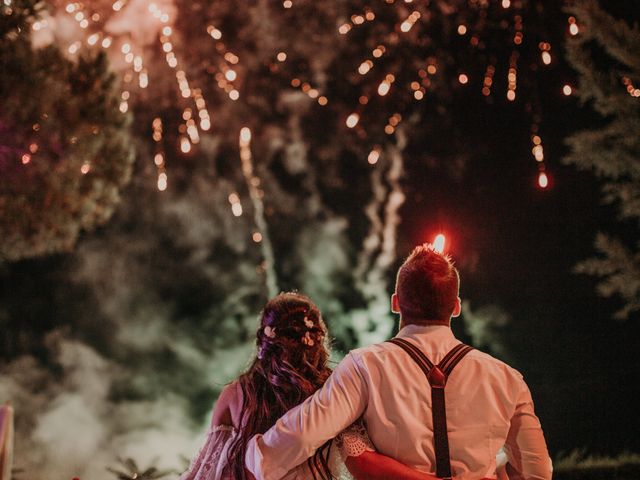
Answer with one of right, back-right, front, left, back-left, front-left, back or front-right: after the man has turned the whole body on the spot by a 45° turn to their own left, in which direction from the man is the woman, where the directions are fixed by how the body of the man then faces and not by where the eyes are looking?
front

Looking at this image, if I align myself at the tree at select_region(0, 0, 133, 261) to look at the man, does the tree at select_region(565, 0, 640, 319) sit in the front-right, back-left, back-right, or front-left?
front-left

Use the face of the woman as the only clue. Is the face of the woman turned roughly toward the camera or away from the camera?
away from the camera

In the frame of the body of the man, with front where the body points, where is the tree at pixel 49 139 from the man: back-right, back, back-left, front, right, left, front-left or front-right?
front-left

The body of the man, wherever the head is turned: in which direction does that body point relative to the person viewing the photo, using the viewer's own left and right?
facing away from the viewer

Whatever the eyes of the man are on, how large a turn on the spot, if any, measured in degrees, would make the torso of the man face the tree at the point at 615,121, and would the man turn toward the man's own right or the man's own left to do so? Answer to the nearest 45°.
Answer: approximately 45° to the man's own right

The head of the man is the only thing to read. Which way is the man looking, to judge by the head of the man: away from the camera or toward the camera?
away from the camera

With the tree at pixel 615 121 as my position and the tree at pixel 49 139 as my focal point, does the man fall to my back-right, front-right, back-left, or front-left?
front-left
